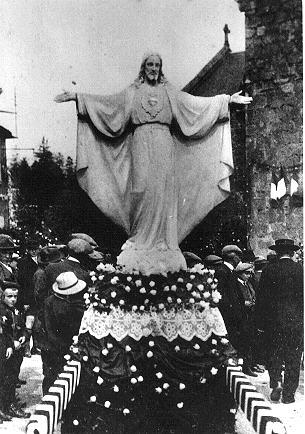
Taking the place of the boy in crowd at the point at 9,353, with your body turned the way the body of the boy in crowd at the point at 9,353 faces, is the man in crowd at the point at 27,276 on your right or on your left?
on your left
